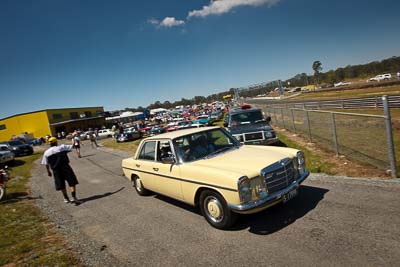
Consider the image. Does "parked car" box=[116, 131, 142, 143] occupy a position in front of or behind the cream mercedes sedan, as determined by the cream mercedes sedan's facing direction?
behind

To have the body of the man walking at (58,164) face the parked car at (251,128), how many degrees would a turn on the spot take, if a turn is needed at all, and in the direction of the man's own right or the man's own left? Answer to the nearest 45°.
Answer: approximately 90° to the man's own right

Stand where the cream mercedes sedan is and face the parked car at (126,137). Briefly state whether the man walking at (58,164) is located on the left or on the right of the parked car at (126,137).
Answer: left

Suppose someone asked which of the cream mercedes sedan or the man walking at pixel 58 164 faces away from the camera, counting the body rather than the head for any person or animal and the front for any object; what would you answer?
the man walking

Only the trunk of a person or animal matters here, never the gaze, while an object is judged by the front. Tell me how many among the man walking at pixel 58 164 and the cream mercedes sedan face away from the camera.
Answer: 1

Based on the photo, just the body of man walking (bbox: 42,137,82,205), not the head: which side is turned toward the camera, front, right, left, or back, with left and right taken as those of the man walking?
back

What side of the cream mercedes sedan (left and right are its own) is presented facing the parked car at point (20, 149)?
back

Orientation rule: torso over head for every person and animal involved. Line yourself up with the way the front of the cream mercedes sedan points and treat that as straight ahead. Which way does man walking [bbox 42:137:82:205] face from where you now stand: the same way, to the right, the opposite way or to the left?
the opposite way
